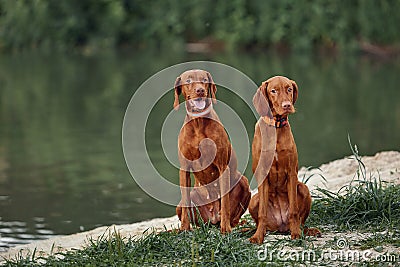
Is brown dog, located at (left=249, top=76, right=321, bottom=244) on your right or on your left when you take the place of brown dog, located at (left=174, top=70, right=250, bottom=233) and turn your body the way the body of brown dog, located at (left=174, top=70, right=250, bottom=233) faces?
on your left

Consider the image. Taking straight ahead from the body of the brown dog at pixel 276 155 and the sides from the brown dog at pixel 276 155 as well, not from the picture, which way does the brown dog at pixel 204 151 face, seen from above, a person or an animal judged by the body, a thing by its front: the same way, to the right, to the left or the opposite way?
the same way

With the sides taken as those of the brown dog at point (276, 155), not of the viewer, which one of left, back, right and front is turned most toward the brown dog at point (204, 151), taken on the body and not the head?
right

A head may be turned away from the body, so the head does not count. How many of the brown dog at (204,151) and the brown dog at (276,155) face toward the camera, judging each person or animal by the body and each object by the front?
2

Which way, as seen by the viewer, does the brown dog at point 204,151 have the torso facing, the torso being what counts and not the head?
toward the camera
